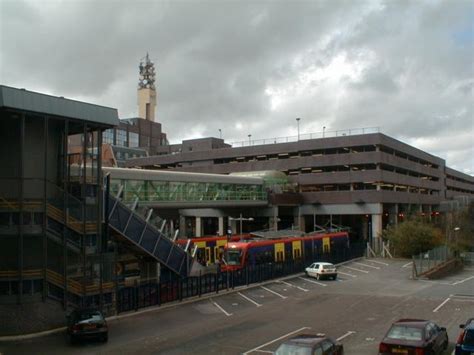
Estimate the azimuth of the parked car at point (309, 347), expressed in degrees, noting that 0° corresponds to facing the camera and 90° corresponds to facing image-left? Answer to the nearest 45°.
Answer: approximately 225°

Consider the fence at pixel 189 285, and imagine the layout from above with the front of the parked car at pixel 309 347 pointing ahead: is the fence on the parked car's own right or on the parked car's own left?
on the parked car's own left

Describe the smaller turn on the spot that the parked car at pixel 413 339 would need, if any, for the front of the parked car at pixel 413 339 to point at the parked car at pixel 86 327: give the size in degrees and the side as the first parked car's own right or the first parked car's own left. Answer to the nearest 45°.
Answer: approximately 135° to the first parked car's own left

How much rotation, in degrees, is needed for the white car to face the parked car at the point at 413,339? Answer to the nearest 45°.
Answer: approximately 135° to its left

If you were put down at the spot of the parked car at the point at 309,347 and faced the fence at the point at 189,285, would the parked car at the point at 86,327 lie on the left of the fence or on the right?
left
